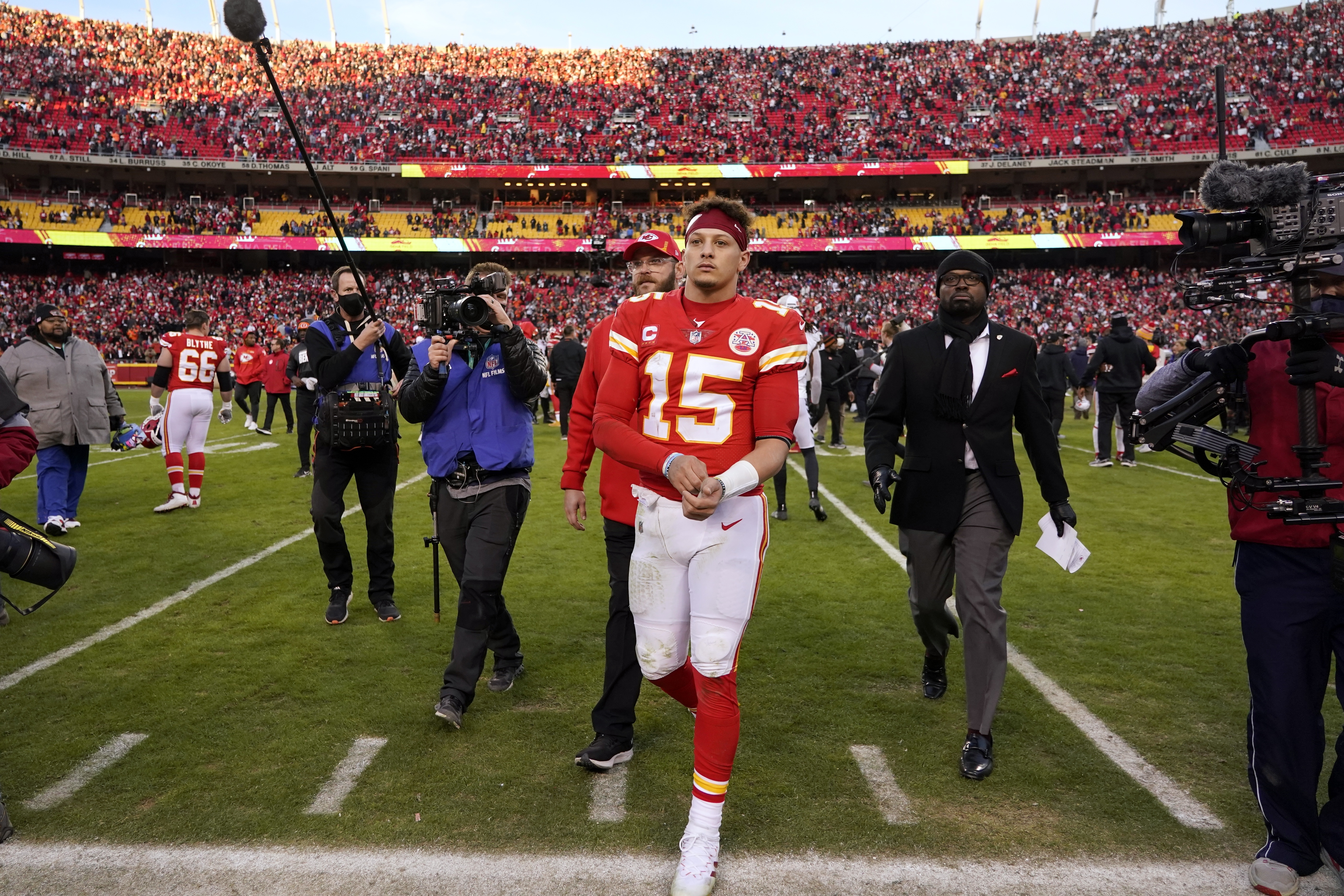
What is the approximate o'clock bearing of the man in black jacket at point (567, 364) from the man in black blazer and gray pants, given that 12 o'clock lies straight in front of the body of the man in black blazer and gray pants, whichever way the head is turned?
The man in black jacket is roughly at 5 o'clock from the man in black blazer and gray pants.

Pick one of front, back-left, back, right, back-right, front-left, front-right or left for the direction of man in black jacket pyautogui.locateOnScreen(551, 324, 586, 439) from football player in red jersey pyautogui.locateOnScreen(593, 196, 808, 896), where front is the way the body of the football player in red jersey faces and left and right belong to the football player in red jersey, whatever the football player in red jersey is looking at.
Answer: back

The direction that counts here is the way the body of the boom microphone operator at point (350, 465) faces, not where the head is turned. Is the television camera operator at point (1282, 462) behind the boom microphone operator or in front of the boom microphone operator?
in front
